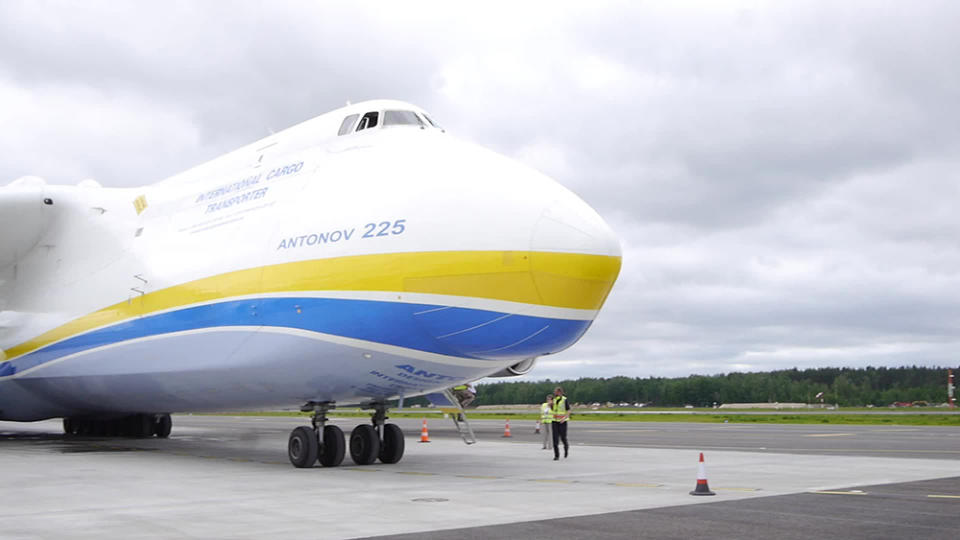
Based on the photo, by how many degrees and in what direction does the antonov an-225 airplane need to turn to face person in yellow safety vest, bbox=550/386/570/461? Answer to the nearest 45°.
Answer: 0° — it already faces them

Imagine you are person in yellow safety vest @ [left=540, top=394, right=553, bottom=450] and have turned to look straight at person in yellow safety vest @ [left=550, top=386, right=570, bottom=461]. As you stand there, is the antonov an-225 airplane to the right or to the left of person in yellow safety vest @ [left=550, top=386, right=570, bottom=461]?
right

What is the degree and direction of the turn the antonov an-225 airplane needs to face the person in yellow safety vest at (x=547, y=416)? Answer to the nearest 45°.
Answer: approximately 90° to its left

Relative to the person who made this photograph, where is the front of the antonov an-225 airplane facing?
facing the viewer and to the right of the viewer
